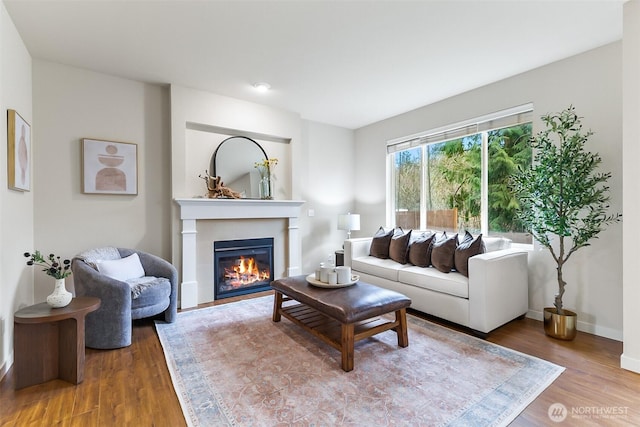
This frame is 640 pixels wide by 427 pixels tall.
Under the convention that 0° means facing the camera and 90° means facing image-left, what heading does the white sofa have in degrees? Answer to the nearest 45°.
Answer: approximately 45°

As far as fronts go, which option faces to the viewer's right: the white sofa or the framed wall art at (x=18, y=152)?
the framed wall art

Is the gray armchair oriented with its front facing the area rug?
yes

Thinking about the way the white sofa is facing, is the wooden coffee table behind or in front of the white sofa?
in front

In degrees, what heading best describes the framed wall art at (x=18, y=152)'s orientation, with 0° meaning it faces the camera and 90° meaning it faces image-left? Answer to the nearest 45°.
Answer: approximately 270°

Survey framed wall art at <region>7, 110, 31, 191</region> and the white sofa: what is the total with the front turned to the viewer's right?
1

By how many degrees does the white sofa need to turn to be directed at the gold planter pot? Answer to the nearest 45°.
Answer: approximately 135° to its left

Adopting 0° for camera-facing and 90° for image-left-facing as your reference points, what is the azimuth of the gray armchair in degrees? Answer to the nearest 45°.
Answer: approximately 315°
